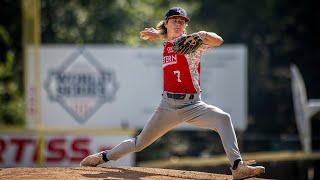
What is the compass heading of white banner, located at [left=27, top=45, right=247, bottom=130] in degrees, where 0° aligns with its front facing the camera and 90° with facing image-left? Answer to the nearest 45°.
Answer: approximately 0°
